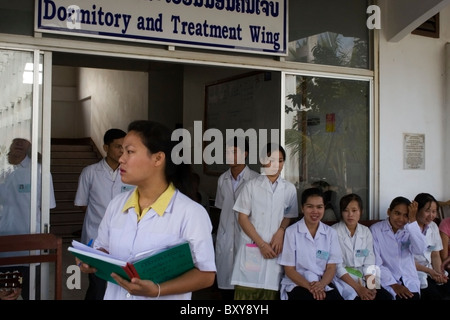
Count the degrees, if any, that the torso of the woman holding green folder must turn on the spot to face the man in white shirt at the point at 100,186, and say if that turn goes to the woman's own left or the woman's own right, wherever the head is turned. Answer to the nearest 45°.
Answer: approximately 135° to the woman's own right

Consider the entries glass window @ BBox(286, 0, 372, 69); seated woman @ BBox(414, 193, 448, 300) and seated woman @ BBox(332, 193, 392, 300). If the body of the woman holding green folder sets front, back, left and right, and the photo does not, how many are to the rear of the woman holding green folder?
3

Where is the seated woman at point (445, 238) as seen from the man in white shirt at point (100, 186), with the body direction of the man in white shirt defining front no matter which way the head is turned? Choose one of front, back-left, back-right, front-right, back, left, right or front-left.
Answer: front-left

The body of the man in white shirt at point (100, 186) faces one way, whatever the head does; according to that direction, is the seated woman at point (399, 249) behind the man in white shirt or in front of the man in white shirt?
in front

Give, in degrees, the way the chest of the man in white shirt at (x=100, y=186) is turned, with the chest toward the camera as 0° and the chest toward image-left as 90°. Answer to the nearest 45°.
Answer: approximately 315°

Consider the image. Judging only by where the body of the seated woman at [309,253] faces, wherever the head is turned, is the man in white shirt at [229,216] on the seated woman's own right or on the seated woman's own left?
on the seated woman's own right

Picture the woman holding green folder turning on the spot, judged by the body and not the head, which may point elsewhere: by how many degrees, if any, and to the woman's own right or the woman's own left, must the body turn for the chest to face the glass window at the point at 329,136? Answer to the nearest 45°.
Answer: approximately 180°
